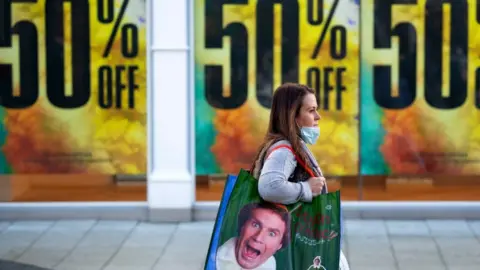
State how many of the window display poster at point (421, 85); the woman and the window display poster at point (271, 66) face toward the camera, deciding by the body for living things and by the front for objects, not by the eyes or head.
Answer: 2

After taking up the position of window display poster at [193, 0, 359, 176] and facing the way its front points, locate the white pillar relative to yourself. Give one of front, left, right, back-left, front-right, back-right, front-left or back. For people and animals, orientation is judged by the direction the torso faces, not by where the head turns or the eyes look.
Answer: right

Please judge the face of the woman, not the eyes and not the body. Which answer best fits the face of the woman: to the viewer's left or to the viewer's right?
to the viewer's right

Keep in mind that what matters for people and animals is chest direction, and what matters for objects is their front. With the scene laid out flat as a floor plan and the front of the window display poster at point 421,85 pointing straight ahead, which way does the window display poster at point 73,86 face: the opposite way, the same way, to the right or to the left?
the same way

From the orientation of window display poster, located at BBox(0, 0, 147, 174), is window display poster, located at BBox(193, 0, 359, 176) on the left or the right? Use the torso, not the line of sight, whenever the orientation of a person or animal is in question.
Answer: on its left

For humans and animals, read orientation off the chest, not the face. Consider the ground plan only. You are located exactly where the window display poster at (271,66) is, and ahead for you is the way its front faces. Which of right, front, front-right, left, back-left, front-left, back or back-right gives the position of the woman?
front

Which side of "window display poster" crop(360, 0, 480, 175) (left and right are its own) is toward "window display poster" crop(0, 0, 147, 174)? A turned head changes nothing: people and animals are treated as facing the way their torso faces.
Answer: right

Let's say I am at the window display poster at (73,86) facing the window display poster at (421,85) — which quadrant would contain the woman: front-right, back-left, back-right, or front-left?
front-right

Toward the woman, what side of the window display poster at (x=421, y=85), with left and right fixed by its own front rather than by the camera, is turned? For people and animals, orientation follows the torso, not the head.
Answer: front

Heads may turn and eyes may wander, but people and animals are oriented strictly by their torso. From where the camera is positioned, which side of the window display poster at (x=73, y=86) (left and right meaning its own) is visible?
front

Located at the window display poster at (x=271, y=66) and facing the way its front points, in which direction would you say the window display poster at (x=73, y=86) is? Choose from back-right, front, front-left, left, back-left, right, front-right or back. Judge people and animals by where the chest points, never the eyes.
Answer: right

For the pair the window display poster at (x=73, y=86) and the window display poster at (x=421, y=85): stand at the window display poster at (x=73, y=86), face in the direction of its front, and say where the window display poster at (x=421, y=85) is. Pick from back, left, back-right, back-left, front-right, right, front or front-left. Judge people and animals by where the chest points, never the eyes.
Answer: left

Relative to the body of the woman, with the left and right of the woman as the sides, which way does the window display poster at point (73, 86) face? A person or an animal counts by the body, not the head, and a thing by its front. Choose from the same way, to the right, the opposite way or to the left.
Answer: to the right

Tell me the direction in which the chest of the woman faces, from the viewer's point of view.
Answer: to the viewer's right

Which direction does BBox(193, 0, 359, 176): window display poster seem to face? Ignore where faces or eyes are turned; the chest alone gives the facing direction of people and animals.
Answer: toward the camera

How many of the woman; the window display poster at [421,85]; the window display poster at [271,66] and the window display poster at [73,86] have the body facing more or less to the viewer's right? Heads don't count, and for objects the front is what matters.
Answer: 1

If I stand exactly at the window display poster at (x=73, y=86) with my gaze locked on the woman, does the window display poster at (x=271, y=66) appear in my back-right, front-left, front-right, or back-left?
front-left

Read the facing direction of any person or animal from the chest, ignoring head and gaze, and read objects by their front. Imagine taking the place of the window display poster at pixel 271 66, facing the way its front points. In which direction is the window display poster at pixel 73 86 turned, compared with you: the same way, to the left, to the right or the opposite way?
the same way
